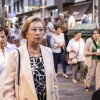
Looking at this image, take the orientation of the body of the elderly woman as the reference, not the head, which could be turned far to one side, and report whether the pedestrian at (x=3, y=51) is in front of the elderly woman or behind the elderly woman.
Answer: behind

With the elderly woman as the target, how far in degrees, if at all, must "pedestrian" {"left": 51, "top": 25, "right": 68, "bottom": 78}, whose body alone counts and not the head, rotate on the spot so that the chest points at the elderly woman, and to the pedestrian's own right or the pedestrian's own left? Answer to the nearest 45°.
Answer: approximately 45° to the pedestrian's own right
